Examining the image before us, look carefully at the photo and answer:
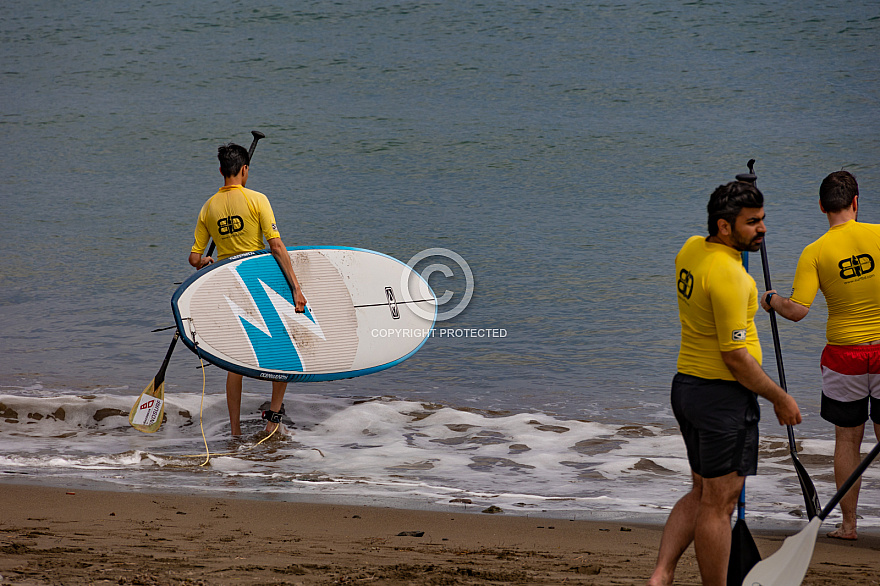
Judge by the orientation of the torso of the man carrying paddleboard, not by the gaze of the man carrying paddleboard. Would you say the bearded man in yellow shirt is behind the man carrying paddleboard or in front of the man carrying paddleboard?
behind

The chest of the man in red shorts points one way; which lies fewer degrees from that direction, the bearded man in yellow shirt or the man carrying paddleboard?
the man carrying paddleboard

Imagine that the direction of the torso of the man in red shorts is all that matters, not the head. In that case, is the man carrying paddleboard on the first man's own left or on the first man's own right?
on the first man's own left

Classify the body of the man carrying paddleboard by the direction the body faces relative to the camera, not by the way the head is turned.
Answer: away from the camera

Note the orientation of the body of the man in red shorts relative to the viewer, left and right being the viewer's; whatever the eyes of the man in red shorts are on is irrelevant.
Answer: facing away from the viewer

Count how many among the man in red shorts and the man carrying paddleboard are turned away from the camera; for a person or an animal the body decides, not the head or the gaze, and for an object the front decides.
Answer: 2

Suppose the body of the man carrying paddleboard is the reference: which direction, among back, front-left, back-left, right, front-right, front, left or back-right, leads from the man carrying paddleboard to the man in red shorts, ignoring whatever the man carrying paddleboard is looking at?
back-right
